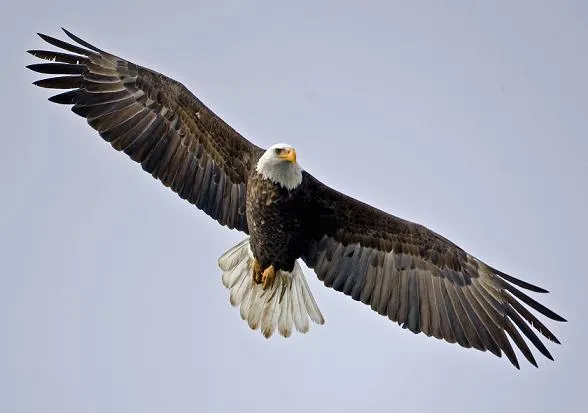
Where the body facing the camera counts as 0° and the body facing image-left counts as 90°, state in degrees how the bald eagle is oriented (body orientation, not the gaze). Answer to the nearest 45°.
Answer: approximately 0°
